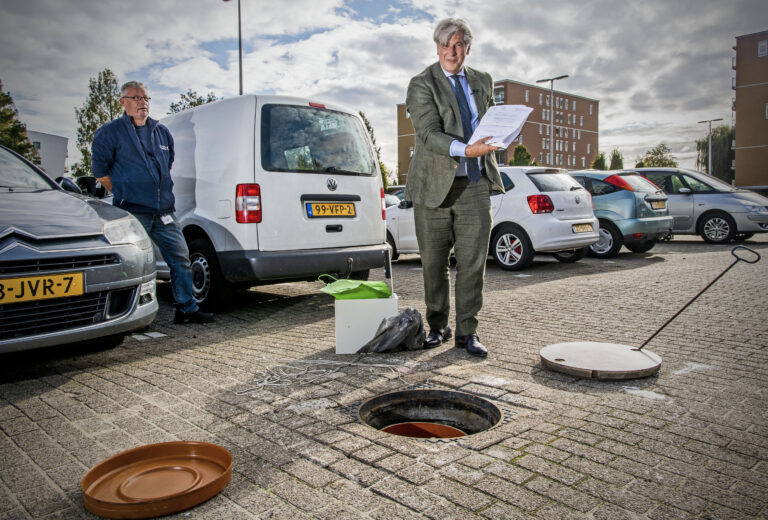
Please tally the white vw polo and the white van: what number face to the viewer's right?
0

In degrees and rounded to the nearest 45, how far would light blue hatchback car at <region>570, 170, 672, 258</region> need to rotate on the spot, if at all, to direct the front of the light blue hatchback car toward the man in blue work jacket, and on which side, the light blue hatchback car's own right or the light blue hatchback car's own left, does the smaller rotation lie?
approximately 90° to the light blue hatchback car's own left

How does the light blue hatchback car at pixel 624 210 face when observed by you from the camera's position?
facing away from the viewer and to the left of the viewer

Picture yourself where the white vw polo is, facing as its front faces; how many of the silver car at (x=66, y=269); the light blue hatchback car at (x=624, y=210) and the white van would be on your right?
1

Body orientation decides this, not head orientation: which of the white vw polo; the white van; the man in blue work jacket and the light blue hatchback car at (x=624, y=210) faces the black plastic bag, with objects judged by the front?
the man in blue work jacket

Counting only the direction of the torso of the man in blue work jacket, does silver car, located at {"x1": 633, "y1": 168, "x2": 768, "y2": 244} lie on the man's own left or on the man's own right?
on the man's own left

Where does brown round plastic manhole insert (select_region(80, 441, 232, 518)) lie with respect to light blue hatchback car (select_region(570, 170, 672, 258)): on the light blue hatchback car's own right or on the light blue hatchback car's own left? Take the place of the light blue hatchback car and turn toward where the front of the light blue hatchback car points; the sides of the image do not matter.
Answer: on the light blue hatchback car's own left

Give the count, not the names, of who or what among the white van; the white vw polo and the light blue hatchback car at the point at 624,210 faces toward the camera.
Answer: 0

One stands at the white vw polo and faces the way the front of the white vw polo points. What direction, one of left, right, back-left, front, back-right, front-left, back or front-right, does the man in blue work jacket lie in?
left

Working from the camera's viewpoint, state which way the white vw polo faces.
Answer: facing away from the viewer and to the left of the viewer

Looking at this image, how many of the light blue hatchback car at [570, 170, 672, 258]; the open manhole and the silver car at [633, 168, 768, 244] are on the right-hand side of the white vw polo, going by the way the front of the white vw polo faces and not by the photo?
2

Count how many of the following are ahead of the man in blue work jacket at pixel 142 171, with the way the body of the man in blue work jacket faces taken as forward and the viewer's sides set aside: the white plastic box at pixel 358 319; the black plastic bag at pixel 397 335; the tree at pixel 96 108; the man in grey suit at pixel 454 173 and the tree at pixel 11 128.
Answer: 3

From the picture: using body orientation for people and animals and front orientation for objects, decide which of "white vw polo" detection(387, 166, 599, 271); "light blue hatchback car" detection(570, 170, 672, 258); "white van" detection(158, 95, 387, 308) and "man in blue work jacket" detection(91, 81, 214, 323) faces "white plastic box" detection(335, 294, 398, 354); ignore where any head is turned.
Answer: the man in blue work jacket

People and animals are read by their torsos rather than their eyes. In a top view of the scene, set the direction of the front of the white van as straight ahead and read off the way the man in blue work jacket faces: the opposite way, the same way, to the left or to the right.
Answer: the opposite way
